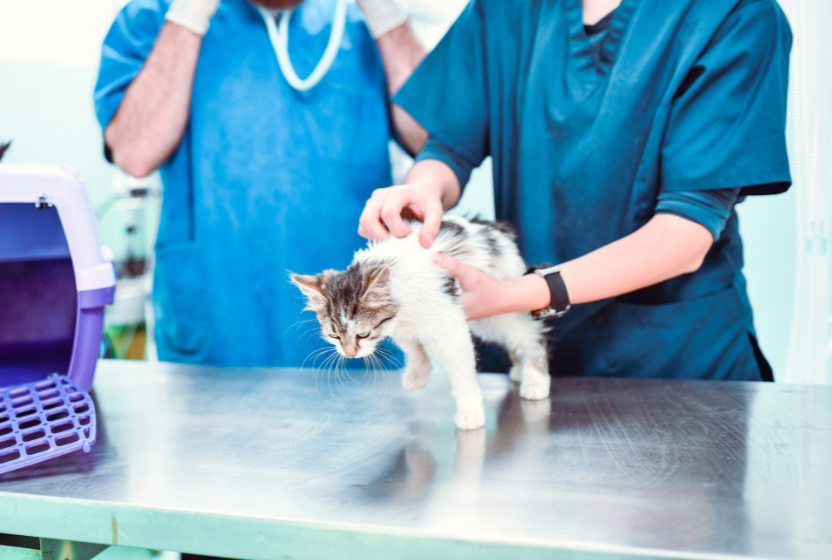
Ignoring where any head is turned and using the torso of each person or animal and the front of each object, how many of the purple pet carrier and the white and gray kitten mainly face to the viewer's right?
0

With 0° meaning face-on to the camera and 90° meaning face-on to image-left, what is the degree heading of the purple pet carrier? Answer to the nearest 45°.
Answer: approximately 0°

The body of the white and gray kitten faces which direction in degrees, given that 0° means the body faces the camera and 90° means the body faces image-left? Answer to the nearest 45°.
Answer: approximately 45°

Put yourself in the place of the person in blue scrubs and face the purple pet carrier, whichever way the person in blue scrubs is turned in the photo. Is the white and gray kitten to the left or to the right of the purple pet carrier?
left

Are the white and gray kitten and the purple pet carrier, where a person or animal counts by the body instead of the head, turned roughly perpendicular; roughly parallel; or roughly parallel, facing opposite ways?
roughly perpendicular
